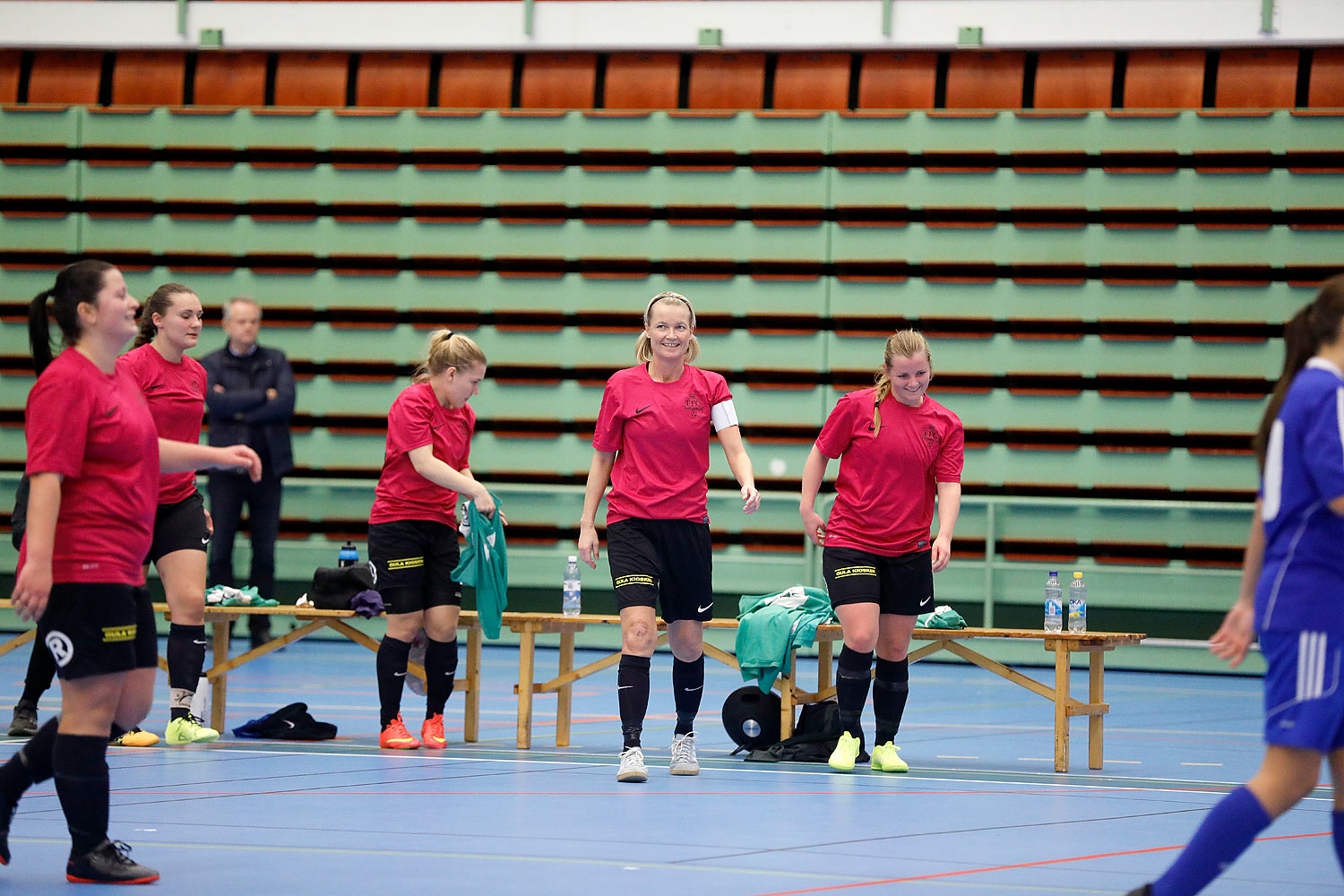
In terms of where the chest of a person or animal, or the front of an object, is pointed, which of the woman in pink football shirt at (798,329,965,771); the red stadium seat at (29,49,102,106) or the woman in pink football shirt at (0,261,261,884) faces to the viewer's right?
the woman in pink football shirt at (0,261,261,884)

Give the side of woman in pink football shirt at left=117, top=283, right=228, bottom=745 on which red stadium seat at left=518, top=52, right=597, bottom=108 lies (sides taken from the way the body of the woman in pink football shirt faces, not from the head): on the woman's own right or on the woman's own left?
on the woman's own left

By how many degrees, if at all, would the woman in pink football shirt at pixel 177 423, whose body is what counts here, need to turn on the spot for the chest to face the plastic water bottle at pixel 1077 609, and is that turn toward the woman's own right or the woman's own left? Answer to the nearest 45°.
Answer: approximately 45° to the woman's own left

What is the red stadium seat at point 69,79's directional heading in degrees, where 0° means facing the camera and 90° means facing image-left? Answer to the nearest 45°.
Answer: approximately 0°

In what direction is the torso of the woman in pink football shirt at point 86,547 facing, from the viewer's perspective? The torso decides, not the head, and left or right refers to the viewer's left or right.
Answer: facing to the right of the viewer

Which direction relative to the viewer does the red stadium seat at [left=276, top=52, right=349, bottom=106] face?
toward the camera

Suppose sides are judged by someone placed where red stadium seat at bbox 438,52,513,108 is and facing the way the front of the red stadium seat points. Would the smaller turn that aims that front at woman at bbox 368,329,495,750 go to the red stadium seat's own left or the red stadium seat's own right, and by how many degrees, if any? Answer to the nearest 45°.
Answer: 0° — it already faces them

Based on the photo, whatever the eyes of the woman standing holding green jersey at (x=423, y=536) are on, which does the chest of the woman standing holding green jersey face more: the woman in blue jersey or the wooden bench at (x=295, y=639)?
the woman in blue jersey

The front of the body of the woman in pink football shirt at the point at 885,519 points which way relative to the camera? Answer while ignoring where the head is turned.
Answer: toward the camera

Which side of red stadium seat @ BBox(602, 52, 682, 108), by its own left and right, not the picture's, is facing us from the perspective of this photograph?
front

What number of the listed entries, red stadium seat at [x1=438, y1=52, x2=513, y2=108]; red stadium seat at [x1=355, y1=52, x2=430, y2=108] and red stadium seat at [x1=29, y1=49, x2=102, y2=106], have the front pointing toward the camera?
3

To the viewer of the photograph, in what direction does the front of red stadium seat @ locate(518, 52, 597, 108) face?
facing the viewer

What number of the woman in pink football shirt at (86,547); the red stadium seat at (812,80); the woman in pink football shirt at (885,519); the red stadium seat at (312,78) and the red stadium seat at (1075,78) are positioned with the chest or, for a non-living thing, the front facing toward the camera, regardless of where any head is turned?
4

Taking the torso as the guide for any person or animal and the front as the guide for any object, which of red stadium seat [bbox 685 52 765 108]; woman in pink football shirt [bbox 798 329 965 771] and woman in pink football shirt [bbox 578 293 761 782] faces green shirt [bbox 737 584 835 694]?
the red stadium seat

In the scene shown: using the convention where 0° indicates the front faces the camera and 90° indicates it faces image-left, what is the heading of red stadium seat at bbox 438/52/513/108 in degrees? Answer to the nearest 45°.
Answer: approximately 0°
